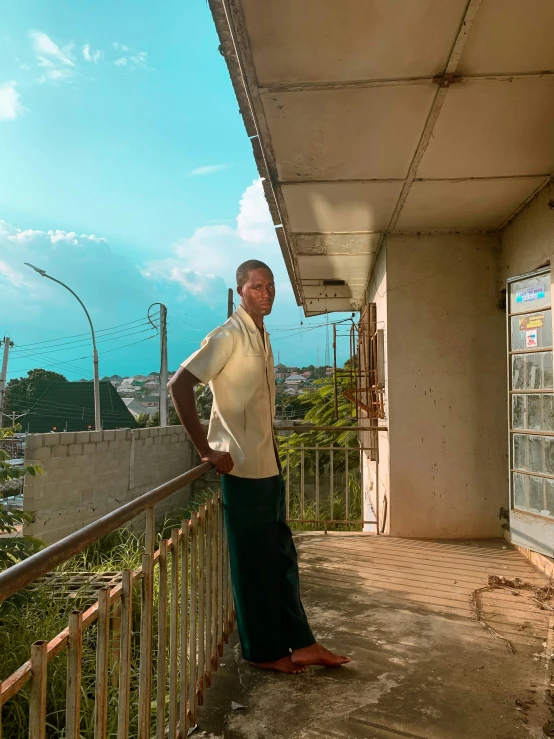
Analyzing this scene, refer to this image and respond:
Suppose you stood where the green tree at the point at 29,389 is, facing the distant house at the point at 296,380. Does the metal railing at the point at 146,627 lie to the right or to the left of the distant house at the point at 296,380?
right

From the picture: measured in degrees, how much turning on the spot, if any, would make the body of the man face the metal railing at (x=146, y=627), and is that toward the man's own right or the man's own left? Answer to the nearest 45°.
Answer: approximately 135° to the man's own right

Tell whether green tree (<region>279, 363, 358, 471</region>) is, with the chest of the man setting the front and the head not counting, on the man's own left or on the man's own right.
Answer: on the man's own left

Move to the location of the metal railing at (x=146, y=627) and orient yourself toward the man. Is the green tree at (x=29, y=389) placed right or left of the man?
left
